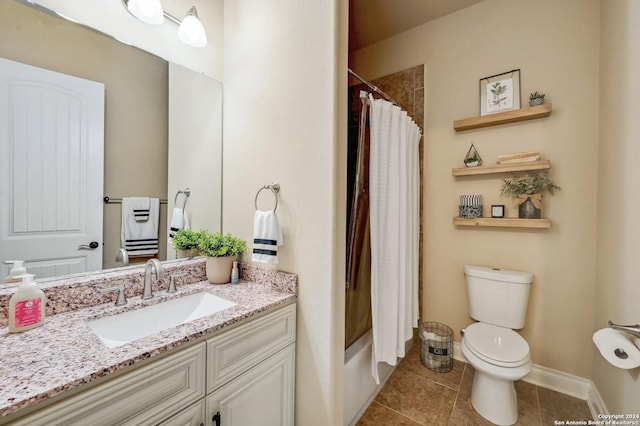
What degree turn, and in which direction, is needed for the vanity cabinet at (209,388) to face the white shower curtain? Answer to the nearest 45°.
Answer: approximately 45° to its left

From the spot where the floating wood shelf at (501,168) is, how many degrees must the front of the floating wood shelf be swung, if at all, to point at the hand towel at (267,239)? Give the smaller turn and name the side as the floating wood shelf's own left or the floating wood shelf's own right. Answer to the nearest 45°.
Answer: approximately 45° to the floating wood shelf's own right

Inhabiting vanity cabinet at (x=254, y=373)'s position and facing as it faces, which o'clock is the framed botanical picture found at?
The framed botanical picture is roughly at 10 o'clock from the vanity cabinet.

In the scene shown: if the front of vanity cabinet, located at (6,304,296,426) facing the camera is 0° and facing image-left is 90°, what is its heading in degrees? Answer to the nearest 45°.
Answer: approximately 315°

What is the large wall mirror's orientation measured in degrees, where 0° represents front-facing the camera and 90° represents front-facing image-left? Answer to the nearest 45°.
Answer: approximately 315°

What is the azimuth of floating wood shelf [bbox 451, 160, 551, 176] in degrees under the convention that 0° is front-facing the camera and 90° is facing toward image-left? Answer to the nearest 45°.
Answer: approximately 0°

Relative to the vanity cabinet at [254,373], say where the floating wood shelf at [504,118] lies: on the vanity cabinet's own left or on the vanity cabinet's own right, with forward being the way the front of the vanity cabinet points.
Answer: on the vanity cabinet's own left

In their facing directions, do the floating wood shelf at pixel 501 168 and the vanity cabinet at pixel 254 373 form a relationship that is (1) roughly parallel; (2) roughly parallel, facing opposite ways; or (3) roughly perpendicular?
roughly perpendicular
